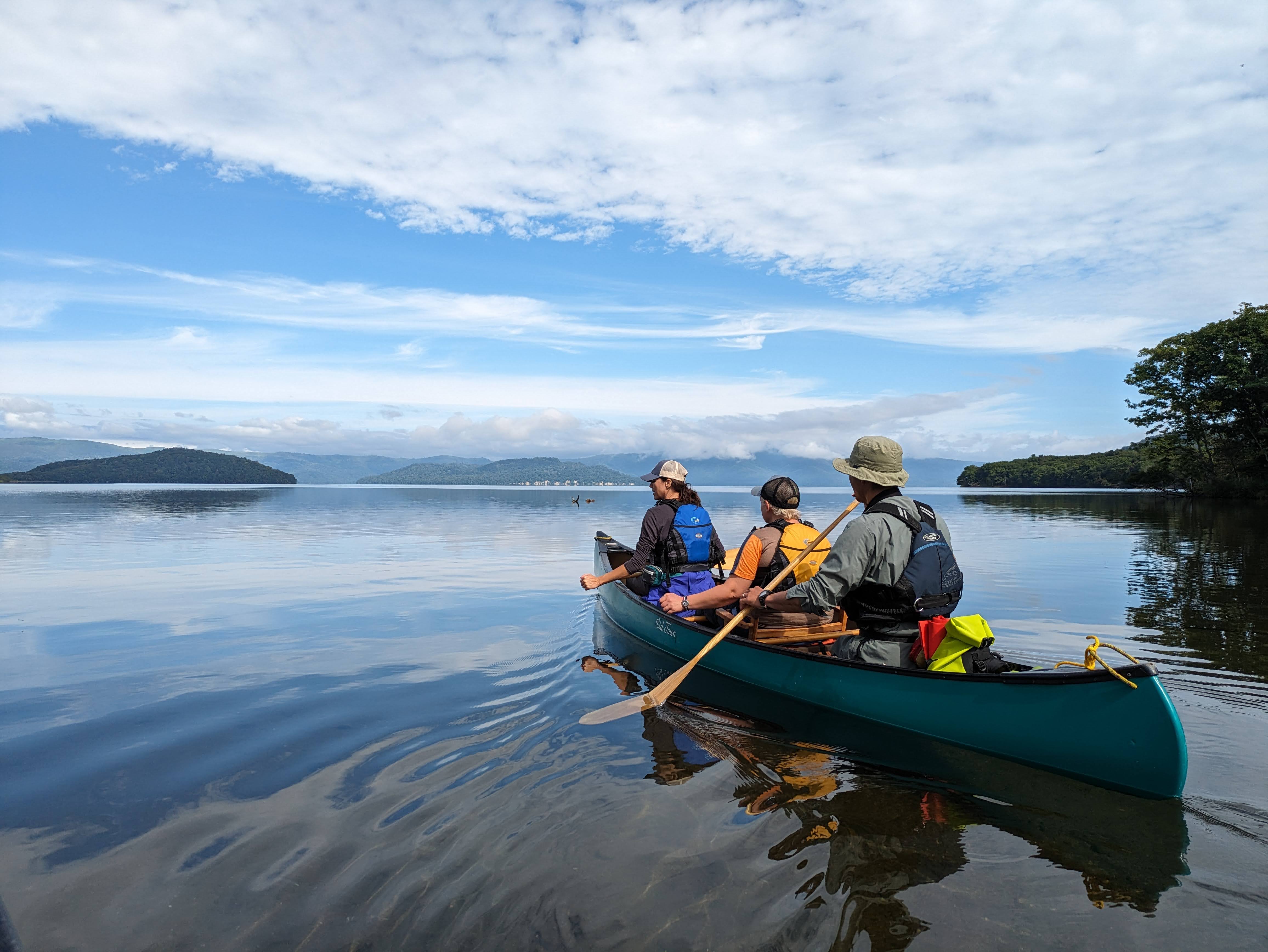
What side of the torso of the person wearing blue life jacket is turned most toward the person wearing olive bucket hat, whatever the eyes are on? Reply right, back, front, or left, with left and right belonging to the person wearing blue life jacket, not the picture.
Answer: back

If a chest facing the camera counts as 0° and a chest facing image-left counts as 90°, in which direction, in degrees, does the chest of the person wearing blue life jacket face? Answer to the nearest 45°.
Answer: approximately 135°

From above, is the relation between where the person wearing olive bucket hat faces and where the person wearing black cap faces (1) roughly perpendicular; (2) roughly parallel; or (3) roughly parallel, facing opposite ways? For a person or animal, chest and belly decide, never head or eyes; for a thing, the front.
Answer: roughly parallel

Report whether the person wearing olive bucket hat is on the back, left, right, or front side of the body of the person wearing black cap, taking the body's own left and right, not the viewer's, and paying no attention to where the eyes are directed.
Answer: back

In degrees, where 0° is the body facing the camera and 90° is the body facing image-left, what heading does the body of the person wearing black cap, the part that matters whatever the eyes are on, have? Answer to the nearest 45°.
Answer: approximately 135°

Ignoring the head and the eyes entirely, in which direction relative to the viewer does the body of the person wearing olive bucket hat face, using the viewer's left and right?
facing away from the viewer and to the left of the viewer

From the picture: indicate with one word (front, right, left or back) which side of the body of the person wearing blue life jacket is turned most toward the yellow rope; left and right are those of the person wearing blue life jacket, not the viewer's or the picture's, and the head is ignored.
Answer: back

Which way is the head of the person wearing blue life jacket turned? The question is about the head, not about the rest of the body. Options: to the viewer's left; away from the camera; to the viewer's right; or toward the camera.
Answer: to the viewer's left

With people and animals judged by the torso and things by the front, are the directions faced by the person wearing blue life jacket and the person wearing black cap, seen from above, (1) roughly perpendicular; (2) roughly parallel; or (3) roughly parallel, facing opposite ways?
roughly parallel

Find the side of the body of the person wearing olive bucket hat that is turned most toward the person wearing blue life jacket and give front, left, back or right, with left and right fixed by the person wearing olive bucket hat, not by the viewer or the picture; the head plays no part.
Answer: front

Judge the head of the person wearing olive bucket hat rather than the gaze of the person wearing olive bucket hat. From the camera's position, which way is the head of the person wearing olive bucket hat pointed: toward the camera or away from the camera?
away from the camera

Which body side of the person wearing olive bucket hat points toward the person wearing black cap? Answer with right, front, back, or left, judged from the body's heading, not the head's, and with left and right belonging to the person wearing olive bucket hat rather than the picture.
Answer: front
